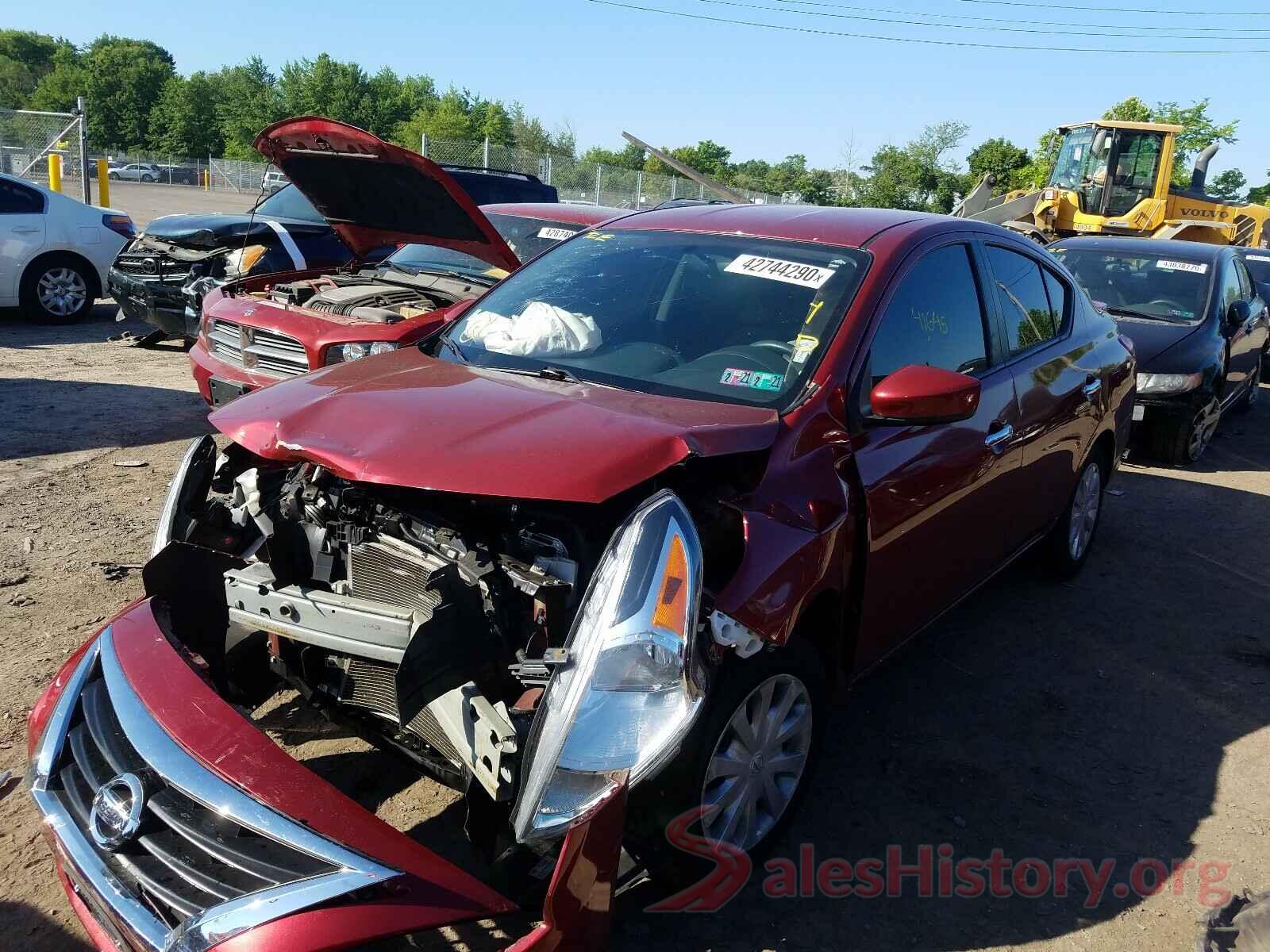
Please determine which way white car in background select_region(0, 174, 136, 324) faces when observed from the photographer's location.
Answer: facing to the left of the viewer

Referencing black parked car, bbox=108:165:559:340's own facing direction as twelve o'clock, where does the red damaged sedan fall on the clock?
The red damaged sedan is roughly at 10 o'clock from the black parked car.

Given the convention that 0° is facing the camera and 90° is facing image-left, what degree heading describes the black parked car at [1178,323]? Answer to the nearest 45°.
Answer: approximately 45°

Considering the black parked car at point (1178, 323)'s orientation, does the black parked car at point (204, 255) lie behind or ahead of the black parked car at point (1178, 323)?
ahead

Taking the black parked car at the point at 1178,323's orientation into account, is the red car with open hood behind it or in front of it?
in front

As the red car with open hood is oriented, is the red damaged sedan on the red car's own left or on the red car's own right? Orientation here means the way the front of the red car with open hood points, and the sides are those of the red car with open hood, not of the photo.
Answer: on the red car's own left

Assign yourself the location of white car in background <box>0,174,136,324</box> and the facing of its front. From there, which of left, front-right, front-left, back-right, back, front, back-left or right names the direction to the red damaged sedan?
left

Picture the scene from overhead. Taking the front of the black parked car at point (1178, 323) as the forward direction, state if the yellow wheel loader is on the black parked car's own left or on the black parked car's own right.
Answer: on the black parked car's own right

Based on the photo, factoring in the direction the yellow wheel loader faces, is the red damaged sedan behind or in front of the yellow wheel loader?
in front

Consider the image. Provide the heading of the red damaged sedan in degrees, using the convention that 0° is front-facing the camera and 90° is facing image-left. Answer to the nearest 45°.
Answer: approximately 45°
